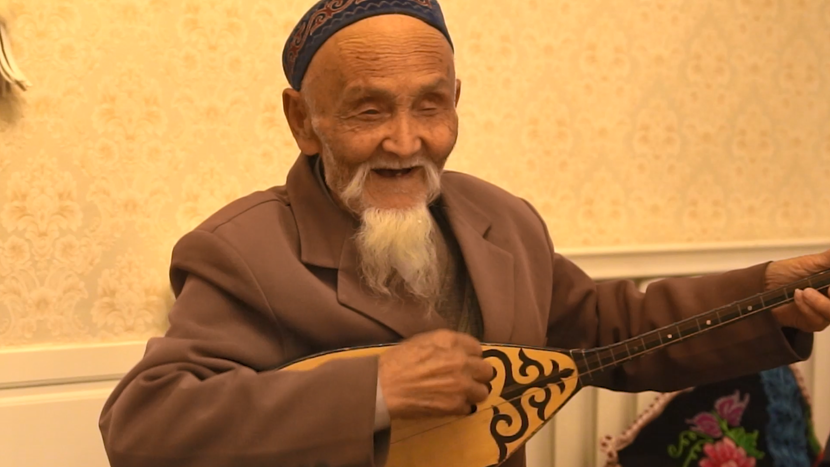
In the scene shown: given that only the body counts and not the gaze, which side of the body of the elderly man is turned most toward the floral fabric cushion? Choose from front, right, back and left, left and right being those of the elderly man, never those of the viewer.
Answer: left

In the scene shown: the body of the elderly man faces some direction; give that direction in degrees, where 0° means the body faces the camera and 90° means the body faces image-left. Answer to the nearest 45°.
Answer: approximately 315°
